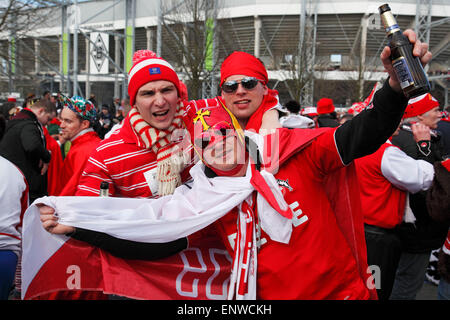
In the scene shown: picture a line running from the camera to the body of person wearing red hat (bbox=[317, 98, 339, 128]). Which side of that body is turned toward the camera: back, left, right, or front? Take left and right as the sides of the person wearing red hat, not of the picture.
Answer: back

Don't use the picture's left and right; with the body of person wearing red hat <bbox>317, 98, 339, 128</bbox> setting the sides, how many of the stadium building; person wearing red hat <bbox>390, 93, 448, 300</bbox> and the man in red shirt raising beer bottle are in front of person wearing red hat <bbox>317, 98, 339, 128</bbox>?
1

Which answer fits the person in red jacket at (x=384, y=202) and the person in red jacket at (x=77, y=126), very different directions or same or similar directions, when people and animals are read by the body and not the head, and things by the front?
very different directions

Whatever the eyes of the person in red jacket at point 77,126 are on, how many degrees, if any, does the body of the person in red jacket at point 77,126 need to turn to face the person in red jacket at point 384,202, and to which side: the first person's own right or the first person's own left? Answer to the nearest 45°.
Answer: approximately 135° to the first person's own left

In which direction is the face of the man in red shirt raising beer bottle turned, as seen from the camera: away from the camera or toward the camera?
toward the camera

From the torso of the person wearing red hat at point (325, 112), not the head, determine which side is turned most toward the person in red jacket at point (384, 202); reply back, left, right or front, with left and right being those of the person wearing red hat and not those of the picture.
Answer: back

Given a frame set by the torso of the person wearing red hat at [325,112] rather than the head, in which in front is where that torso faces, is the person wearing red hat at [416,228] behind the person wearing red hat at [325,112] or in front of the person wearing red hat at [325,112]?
behind

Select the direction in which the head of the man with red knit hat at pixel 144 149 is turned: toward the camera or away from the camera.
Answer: toward the camera
